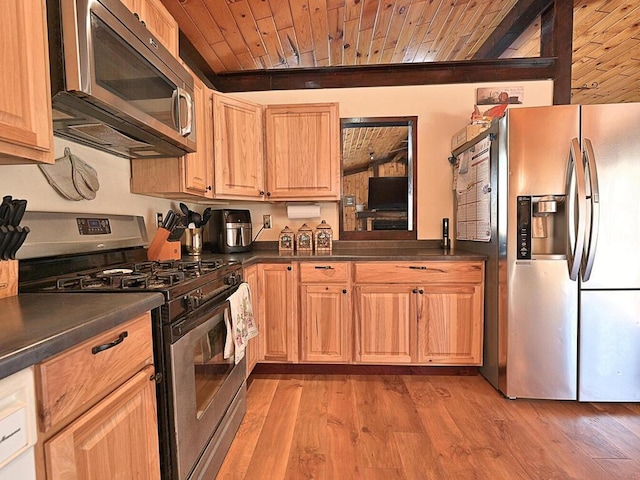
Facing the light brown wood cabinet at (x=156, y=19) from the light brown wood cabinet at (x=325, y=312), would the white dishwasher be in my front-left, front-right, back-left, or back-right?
front-left

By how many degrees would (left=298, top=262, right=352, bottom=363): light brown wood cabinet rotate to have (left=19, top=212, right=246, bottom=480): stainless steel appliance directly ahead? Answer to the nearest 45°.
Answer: approximately 45° to its right

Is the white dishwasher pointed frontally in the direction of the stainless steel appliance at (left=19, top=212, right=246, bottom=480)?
no

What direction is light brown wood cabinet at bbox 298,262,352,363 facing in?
toward the camera

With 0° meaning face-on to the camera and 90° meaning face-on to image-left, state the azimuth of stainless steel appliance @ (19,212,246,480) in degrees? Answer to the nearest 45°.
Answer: approximately 315°

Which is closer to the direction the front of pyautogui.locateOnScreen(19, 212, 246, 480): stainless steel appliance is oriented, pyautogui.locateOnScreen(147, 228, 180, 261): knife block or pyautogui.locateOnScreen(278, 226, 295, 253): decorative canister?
the decorative canister

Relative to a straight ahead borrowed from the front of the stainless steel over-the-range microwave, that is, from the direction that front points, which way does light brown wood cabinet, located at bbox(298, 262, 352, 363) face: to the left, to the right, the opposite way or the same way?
to the right

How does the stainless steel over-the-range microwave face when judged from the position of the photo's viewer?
facing the viewer and to the right of the viewer

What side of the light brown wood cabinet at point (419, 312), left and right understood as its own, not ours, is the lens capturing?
front

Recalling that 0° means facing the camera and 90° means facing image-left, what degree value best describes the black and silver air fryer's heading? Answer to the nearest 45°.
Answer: approximately 315°

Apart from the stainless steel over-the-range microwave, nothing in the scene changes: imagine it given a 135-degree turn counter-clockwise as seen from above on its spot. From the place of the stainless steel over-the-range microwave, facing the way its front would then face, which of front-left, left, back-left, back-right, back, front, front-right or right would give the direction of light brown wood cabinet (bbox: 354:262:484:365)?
right

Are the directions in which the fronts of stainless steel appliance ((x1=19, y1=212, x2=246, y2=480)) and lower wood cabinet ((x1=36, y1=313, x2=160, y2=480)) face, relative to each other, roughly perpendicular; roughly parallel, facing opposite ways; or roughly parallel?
roughly parallel

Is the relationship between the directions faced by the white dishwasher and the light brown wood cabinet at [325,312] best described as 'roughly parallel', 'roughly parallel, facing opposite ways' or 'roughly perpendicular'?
roughly perpendicular

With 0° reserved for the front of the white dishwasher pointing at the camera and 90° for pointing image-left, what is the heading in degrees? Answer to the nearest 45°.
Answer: approximately 315°

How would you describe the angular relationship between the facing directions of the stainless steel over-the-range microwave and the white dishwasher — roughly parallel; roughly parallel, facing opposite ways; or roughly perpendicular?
roughly parallel

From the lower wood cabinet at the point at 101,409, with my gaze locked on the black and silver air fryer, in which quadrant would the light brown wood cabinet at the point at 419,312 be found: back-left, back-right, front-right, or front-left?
front-right

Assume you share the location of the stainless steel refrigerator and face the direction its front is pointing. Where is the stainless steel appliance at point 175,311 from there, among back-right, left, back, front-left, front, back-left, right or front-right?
front-right

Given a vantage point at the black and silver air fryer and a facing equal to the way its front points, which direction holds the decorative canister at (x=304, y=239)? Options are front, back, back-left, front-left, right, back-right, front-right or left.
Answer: front-left

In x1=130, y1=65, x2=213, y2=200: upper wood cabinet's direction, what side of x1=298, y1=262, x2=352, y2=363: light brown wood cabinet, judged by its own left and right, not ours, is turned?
right
